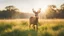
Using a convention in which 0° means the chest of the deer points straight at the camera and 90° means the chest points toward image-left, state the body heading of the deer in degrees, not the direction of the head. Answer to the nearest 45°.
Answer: approximately 315°
